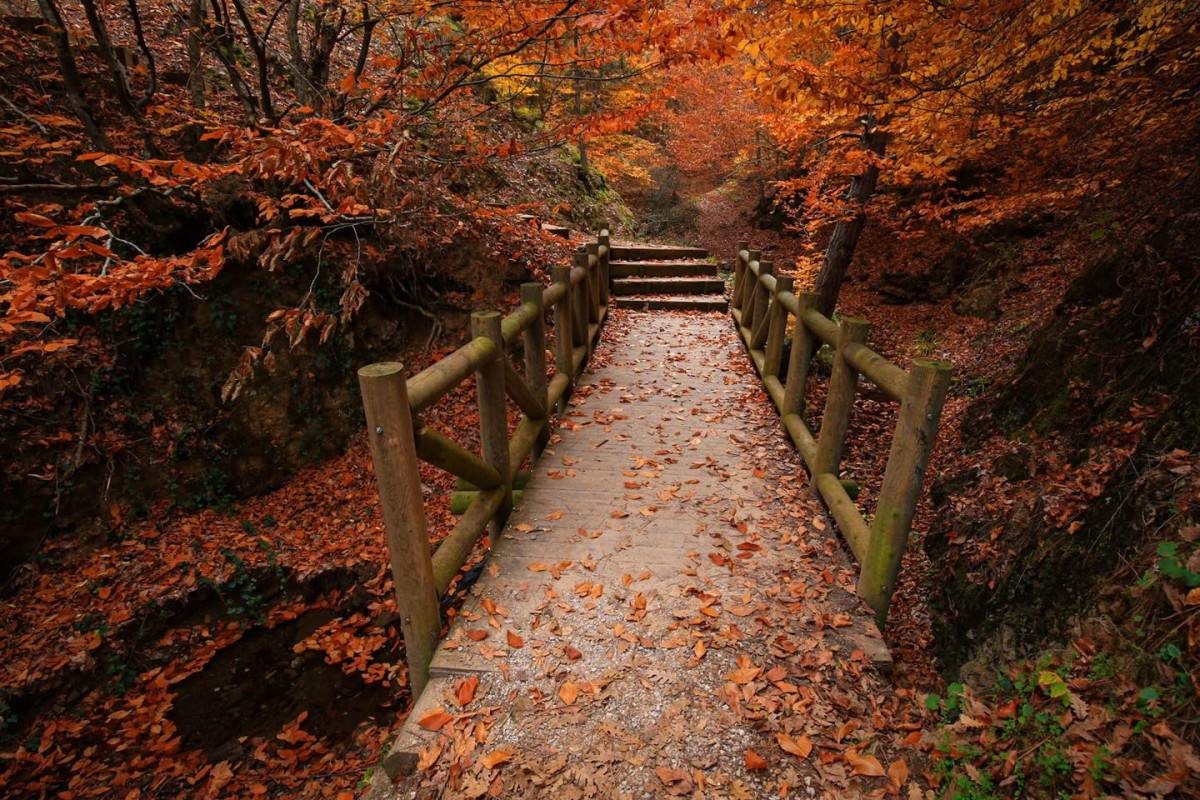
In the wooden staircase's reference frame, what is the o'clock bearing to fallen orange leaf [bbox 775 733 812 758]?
The fallen orange leaf is roughly at 12 o'clock from the wooden staircase.

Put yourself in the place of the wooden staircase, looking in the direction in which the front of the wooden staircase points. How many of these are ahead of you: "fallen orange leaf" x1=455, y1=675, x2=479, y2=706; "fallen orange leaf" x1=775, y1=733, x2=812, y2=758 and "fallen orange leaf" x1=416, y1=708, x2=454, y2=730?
3

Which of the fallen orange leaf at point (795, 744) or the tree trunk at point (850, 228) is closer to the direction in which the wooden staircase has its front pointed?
the fallen orange leaf

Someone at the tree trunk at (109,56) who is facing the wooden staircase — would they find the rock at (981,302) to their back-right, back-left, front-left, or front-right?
front-right

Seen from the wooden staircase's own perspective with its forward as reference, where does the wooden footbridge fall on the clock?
The wooden footbridge is roughly at 12 o'clock from the wooden staircase.

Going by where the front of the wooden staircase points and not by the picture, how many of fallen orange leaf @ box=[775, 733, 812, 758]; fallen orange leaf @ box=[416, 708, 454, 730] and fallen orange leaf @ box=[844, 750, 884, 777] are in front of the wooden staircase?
3

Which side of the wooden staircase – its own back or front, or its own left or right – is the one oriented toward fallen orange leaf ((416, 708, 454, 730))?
front

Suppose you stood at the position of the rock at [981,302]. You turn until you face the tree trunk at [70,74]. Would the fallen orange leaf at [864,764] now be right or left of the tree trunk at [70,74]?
left

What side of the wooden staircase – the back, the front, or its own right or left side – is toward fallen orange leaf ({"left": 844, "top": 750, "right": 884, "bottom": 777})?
front

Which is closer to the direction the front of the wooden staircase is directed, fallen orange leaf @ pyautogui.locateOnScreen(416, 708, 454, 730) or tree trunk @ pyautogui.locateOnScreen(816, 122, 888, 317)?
the fallen orange leaf

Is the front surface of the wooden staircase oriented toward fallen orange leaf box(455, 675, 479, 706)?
yes

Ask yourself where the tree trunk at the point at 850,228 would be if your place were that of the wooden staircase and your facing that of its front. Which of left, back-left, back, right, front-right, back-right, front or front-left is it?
front-left

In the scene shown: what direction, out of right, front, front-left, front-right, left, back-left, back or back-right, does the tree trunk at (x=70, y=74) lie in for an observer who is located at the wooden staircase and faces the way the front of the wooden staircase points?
front-right

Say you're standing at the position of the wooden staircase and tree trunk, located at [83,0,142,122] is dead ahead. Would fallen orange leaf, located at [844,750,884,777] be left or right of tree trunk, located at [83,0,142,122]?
left

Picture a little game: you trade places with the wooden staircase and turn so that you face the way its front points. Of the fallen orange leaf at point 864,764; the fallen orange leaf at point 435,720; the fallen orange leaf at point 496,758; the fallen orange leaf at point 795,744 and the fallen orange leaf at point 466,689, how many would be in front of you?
5

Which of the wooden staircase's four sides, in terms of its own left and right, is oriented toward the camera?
front

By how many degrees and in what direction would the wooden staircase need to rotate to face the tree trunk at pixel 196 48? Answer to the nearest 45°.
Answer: approximately 45° to its right
